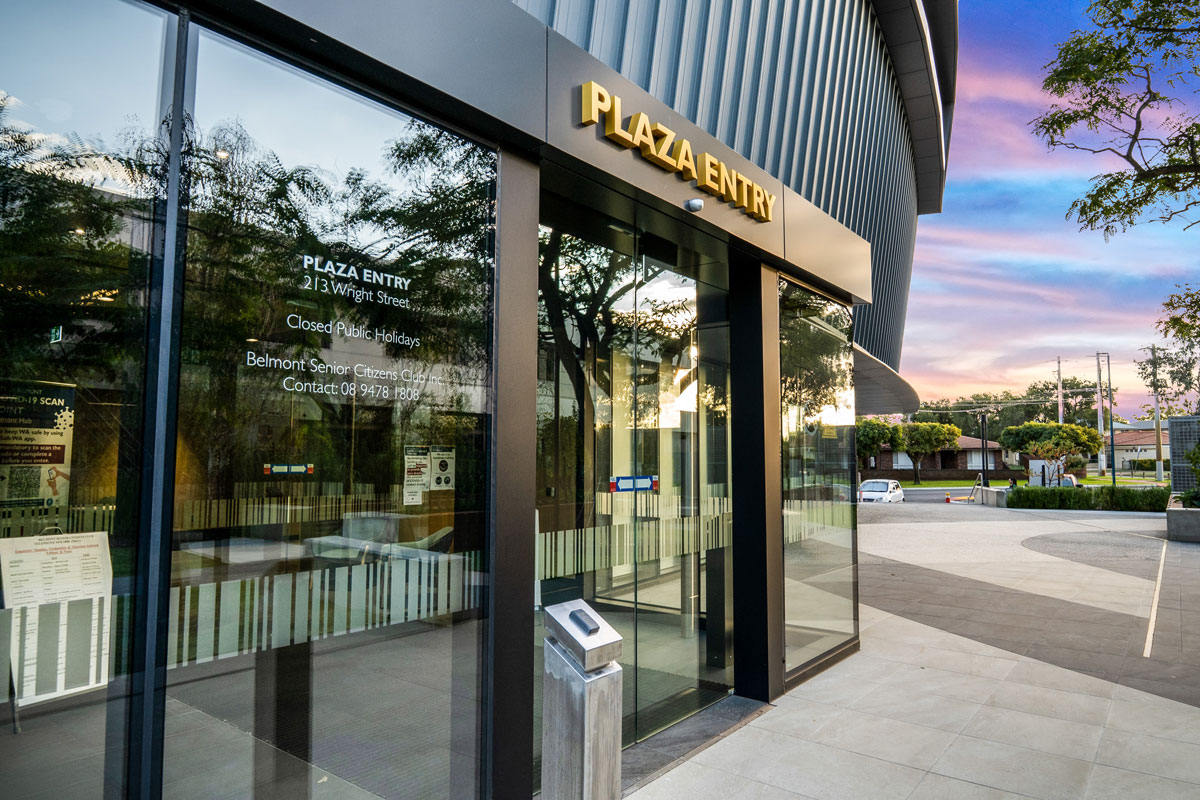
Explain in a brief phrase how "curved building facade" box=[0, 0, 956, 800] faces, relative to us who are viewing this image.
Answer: facing the viewer and to the right of the viewer

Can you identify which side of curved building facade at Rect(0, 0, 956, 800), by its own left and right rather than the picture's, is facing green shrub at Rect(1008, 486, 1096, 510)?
left

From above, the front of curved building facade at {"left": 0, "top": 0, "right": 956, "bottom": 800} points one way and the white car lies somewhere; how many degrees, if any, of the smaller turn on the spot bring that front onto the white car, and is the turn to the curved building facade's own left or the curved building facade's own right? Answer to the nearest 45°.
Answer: approximately 90° to the curved building facade's own left

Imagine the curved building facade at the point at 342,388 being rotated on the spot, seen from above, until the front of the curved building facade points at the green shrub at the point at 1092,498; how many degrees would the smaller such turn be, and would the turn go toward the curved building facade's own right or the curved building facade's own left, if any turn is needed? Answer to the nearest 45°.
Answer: approximately 90° to the curved building facade's own left

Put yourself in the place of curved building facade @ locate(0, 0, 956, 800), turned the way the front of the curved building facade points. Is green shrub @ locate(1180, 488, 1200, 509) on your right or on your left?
on your left

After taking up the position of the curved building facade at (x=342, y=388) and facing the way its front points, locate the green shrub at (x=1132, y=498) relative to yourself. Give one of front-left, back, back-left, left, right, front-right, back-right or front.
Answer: left

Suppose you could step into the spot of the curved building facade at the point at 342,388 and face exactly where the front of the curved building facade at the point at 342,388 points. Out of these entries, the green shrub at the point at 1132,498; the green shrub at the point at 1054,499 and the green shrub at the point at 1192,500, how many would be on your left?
3
